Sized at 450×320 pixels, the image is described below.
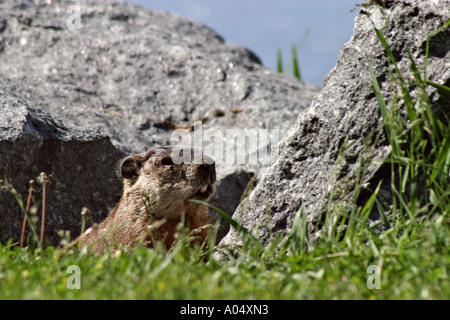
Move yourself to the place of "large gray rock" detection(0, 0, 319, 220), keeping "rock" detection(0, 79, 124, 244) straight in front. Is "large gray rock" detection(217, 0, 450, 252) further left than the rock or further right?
left

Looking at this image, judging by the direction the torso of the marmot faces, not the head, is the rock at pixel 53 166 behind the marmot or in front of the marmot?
behind
